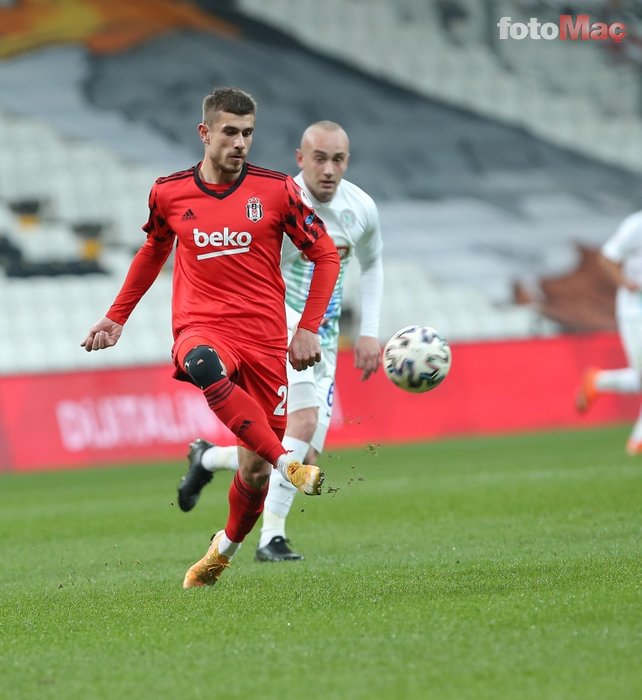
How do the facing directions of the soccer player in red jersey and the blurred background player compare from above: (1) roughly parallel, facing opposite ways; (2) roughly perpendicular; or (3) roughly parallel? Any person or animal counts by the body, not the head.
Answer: roughly perpendicular

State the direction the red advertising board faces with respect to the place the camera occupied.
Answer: facing the viewer

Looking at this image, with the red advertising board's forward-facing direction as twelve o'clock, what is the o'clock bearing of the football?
The football is roughly at 12 o'clock from the red advertising board.

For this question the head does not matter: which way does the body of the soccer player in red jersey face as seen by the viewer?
toward the camera

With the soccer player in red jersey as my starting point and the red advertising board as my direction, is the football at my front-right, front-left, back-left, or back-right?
front-right

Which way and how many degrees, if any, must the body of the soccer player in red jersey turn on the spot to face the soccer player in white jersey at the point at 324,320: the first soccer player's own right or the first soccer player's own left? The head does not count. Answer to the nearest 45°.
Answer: approximately 180°

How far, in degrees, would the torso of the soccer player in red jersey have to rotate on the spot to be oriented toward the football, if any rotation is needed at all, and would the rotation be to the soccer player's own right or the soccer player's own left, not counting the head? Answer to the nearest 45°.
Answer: approximately 90° to the soccer player's own left

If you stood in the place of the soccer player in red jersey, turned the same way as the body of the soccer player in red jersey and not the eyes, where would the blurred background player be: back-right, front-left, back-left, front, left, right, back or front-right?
back-left

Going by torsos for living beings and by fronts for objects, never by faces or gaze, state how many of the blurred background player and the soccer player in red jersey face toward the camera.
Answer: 1

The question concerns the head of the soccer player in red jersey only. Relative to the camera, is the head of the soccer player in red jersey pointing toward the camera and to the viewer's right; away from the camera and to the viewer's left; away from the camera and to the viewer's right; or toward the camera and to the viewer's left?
toward the camera and to the viewer's right
